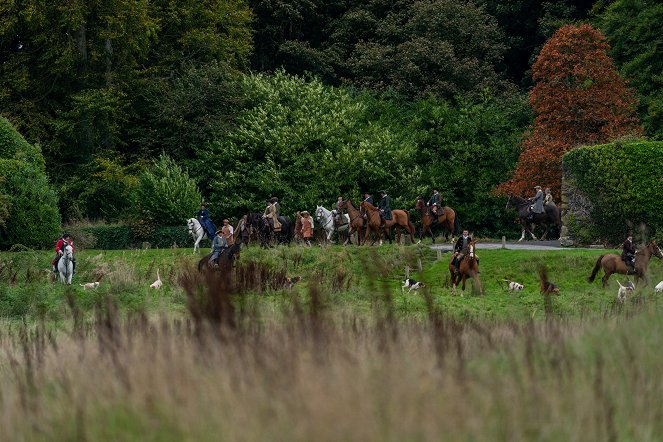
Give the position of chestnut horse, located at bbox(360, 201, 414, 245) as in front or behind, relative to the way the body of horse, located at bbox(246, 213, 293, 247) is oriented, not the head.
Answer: behind

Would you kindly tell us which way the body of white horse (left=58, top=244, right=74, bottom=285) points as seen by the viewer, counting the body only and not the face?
toward the camera

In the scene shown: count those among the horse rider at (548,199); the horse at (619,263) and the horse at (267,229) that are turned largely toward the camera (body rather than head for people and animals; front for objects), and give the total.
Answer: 0

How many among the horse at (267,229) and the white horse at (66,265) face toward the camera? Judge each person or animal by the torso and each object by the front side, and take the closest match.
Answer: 1

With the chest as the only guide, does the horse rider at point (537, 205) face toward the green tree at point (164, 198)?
yes

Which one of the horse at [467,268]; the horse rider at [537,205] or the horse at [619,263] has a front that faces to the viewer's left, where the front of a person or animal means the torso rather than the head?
the horse rider

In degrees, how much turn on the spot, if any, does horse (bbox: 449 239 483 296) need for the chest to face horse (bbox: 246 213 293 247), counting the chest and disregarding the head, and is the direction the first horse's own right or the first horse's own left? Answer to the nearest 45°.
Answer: approximately 180°

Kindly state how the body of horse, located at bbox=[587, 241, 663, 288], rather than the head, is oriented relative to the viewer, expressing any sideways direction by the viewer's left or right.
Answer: facing to the right of the viewer

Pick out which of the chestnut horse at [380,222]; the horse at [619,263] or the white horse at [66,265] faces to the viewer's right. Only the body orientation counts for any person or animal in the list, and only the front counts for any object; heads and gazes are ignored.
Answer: the horse

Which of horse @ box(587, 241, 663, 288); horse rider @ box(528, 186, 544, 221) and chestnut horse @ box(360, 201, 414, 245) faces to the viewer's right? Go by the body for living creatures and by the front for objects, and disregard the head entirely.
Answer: the horse

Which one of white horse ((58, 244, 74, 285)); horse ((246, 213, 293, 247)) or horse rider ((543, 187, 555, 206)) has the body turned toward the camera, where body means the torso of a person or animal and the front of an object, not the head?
the white horse

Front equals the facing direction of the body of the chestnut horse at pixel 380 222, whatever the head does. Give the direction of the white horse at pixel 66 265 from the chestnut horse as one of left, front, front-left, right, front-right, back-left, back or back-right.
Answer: front-left

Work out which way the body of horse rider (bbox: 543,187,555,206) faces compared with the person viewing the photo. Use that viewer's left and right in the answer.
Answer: facing to the left of the viewer

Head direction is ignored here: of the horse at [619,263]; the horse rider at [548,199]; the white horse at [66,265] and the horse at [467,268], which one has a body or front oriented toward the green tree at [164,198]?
the horse rider

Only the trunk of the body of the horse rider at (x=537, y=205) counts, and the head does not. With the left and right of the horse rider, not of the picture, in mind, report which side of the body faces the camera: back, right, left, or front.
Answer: left

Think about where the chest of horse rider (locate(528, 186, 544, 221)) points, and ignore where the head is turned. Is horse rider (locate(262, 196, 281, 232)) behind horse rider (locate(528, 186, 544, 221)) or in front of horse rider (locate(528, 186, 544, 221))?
in front

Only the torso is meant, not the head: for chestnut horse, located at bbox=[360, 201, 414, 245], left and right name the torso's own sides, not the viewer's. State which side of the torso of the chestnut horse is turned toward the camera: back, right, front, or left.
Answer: left
